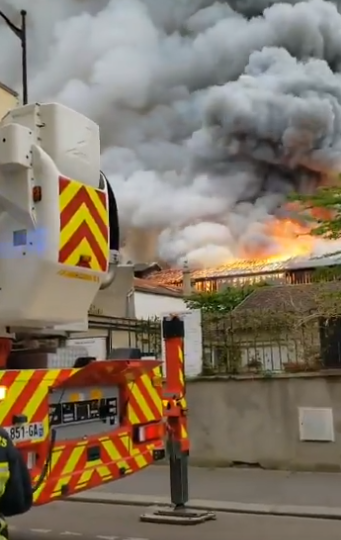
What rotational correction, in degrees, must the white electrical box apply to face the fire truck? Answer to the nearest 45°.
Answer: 0° — it already faces it

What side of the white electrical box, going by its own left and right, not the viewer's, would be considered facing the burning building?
back

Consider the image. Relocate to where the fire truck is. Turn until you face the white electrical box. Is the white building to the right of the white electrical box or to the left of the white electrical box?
left

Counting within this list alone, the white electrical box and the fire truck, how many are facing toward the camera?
1

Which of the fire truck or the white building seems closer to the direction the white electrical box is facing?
the fire truck

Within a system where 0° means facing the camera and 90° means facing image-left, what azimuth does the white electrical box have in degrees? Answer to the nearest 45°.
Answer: approximately 0°

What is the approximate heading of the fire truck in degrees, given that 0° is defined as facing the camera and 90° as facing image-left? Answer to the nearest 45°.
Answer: approximately 135°

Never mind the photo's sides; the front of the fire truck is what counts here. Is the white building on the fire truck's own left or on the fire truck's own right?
on the fire truck's own right

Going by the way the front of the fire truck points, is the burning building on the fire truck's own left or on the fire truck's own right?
on the fire truck's own right
